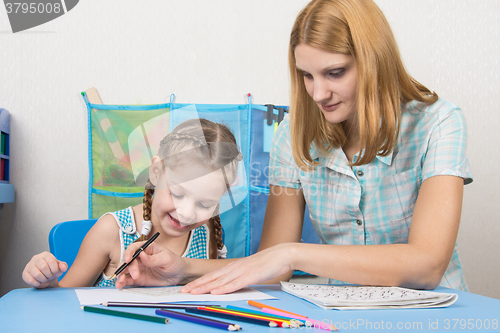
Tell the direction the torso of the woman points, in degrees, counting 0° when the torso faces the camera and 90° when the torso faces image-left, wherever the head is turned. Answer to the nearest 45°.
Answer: approximately 45°
